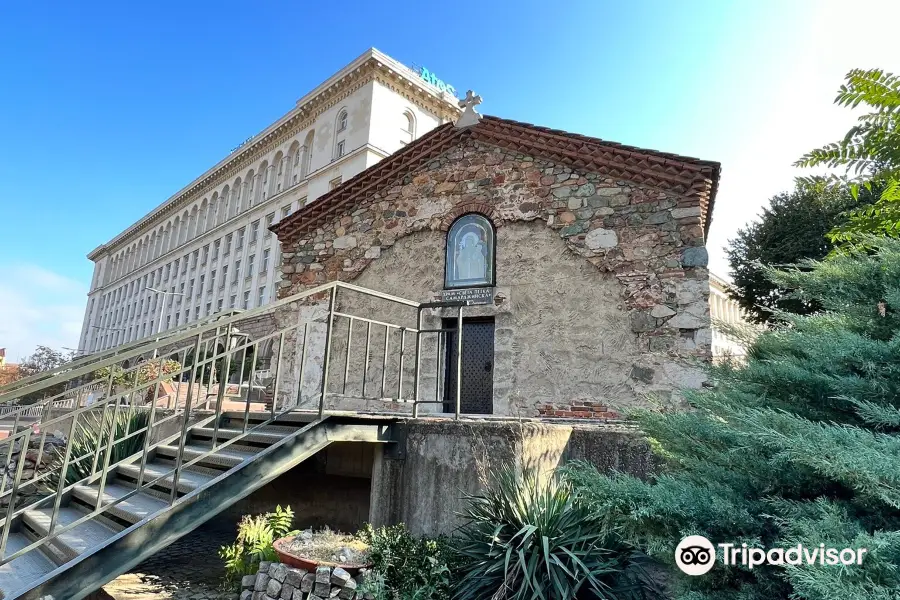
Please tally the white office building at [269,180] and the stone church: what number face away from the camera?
0

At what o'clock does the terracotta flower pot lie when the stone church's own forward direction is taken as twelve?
The terracotta flower pot is roughly at 1 o'clock from the stone church.

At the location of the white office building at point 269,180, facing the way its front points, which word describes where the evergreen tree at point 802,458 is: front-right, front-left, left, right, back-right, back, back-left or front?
front-left

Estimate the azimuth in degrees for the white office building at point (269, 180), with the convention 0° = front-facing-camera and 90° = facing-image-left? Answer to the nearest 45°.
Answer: approximately 45°

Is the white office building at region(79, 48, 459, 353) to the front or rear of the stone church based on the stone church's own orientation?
to the rear

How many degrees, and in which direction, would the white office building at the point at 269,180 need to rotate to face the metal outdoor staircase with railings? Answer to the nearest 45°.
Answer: approximately 45° to its left

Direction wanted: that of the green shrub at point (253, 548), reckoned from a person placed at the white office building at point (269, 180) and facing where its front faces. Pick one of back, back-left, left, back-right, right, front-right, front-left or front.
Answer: front-left

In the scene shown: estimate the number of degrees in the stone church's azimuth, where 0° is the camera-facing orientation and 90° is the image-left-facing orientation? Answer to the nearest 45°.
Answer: approximately 0°

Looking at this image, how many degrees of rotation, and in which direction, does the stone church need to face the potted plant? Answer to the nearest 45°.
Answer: approximately 45° to its right

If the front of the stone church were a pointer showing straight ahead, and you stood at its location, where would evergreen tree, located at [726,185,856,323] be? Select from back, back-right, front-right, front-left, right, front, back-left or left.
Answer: back-left

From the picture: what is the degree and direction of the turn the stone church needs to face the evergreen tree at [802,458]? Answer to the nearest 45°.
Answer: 0° — it already faces it

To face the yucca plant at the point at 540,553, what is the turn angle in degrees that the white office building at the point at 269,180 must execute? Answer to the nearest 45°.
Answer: approximately 45° to its left

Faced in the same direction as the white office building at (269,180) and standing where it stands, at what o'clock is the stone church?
The stone church is roughly at 10 o'clock from the white office building.
